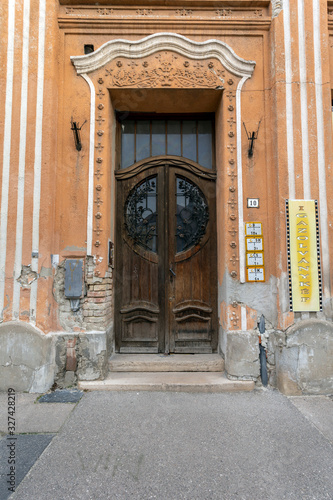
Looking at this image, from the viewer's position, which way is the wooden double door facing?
facing the viewer

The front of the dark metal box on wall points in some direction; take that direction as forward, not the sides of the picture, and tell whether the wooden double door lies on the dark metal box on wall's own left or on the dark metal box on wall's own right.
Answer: on the dark metal box on wall's own left

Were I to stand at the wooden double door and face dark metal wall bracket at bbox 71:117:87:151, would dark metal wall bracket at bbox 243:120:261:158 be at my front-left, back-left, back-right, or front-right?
back-left

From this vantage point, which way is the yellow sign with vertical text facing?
toward the camera

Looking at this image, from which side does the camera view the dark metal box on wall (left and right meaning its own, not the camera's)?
front

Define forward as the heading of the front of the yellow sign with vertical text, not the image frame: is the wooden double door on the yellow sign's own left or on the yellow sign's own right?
on the yellow sign's own right

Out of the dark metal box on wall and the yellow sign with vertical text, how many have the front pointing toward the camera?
2

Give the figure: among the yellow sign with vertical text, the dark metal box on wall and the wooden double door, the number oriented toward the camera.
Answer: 3

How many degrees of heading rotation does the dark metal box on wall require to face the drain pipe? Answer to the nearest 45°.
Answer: approximately 90° to its left
